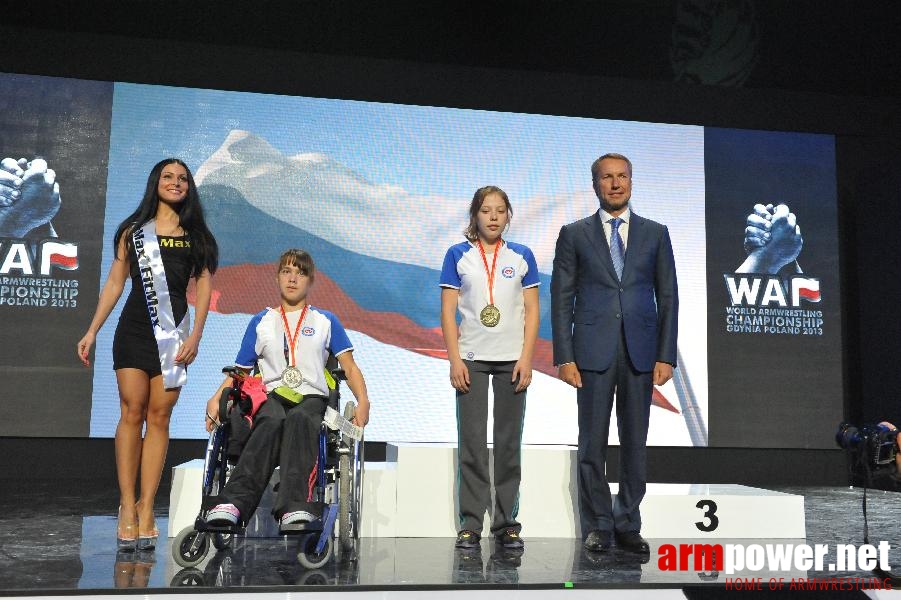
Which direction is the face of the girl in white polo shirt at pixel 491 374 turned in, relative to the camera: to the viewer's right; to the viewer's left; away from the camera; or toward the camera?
toward the camera

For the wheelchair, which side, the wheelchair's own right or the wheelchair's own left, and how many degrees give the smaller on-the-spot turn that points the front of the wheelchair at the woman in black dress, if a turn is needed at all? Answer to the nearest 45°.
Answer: approximately 135° to the wheelchair's own right

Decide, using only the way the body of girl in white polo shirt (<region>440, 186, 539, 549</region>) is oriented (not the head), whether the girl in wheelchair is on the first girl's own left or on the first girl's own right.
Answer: on the first girl's own right

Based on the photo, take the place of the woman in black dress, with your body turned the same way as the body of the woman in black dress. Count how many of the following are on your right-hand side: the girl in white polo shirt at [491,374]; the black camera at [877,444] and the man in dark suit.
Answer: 0

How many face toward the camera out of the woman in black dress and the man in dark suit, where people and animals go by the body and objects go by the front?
2

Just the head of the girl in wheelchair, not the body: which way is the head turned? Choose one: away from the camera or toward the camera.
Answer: toward the camera

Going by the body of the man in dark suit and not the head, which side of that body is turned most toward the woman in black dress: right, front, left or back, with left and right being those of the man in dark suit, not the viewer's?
right

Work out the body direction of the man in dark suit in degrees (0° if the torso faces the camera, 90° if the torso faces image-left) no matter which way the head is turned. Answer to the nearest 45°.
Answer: approximately 0°

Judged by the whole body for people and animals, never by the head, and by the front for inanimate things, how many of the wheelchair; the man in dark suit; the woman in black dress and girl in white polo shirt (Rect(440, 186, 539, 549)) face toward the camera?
4

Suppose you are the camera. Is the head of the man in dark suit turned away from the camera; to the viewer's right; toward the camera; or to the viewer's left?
toward the camera

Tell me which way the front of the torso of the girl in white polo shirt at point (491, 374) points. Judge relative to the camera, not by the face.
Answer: toward the camera

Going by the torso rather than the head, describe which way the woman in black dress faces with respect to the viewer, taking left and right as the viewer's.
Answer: facing the viewer

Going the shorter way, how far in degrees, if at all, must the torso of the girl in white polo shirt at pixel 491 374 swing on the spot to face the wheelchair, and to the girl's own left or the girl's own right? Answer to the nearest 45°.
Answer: approximately 45° to the girl's own right

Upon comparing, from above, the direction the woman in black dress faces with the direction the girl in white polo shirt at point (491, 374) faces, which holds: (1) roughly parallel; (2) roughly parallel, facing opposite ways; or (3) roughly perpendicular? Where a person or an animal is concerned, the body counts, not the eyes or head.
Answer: roughly parallel

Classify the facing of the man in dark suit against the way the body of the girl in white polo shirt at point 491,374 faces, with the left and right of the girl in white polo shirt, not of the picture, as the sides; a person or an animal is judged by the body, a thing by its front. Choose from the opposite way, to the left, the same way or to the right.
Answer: the same way

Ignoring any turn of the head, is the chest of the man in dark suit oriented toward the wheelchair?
no
